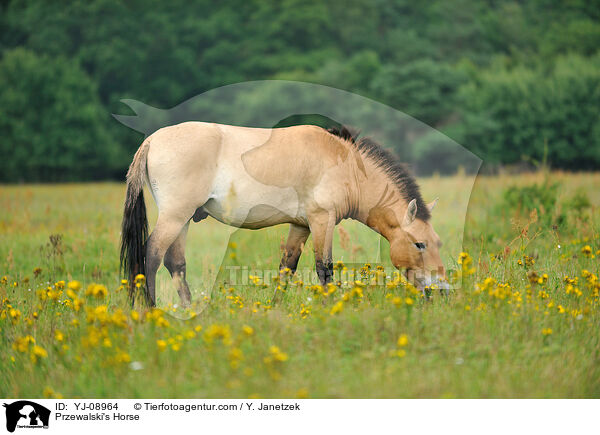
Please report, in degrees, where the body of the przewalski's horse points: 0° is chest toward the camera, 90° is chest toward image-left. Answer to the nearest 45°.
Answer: approximately 270°
